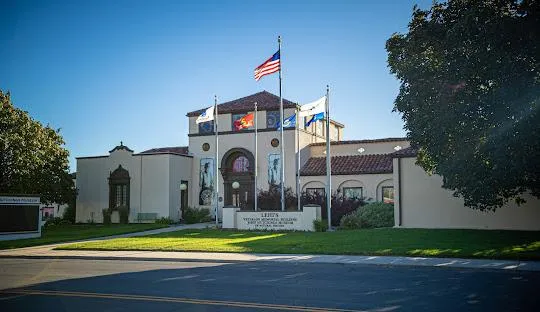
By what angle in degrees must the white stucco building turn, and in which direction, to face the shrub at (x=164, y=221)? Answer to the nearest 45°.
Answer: approximately 45° to its right

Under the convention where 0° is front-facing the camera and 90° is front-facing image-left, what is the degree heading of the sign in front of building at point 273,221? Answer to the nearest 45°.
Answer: approximately 0°

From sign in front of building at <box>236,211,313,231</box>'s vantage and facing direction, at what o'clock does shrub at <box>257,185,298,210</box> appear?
The shrub is roughly at 6 o'clock from the sign in front of building.

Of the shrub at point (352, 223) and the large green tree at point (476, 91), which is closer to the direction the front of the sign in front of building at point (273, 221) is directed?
the large green tree

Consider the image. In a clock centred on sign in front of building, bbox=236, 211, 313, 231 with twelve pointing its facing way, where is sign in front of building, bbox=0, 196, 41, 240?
sign in front of building, bbox=0, 196, 41, 240 is roughly at 3 o'clock from sign in front of building, bbox=236, 211, 313, 231.

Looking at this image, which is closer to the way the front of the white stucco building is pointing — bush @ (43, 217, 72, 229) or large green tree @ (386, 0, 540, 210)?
the large green tree

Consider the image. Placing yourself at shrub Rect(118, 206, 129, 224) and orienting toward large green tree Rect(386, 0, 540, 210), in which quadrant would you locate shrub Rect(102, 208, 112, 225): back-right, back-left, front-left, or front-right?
back-right

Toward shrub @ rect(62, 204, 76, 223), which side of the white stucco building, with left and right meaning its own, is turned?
right

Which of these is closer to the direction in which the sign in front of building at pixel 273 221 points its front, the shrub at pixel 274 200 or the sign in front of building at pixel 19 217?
the sign in front of building

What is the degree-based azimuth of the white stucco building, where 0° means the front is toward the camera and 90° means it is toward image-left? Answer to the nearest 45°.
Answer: approximately 0°

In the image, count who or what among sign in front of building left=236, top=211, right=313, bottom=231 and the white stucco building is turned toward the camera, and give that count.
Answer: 2

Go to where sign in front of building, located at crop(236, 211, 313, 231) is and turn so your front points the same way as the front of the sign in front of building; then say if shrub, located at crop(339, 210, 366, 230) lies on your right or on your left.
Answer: on your left
